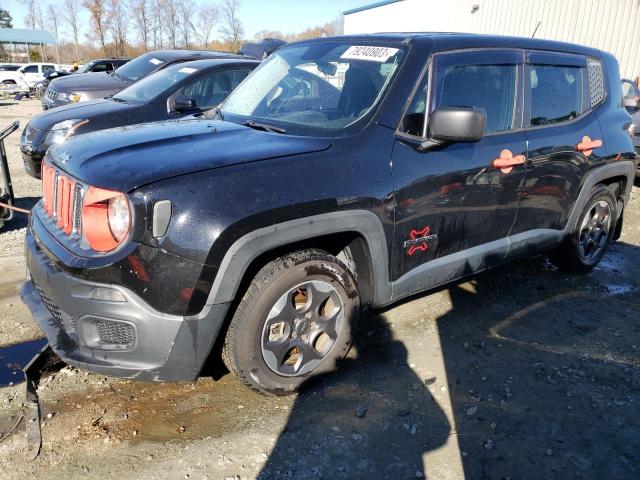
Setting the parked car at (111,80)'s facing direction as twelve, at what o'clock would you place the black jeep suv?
The black jeep suv is roughly at 10 o'clock from the parked car.

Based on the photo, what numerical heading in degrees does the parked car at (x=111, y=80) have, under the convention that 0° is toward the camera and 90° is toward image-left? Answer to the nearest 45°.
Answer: approximately 45°

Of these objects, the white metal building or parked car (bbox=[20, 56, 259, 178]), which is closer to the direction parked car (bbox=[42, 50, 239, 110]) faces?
the parked car

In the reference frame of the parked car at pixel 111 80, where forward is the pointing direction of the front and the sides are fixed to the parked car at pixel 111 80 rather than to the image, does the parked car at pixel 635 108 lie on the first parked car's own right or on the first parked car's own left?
on the first parked car's own left

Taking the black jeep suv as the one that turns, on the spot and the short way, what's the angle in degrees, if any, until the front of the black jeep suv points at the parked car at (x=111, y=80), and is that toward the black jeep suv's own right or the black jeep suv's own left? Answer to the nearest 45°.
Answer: approximately 90° to the black jeep suv's own right

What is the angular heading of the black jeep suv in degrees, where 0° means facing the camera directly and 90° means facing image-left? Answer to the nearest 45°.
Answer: approximately 45°

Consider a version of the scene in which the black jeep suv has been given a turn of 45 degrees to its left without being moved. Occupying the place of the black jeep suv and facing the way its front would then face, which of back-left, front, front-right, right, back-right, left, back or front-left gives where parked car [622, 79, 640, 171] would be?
back-left

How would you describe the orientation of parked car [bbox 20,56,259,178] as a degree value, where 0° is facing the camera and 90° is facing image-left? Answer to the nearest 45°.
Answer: approximately 45°

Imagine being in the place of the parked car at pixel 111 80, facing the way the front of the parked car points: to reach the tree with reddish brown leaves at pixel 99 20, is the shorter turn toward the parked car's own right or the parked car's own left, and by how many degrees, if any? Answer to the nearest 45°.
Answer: approximately 135° to the parked car's own right
